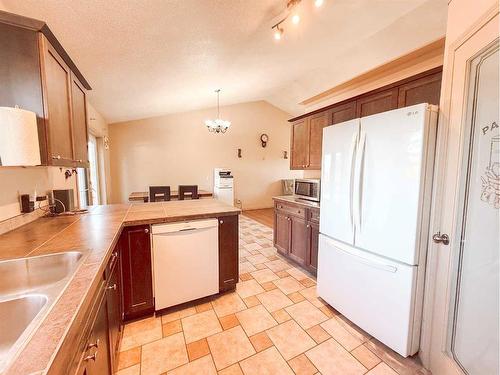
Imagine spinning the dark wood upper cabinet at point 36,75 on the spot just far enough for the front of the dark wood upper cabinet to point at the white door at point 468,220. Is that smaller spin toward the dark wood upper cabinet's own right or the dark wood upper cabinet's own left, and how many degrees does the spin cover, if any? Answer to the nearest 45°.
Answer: approximately 45° to the dark wood upper cabinet's own right

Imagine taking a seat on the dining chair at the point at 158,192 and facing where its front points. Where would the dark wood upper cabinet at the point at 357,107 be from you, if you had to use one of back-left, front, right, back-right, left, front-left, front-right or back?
back-right

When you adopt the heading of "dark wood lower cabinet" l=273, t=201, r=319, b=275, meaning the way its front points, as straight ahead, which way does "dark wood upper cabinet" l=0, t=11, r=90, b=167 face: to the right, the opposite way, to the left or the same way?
the opposite way

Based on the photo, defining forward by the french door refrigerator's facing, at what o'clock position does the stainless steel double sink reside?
The stainless steel double sink is roughly at 12 o'clock from the french door refrigerator.

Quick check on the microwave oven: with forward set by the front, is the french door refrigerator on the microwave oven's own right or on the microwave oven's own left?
on the microwave oven's own left

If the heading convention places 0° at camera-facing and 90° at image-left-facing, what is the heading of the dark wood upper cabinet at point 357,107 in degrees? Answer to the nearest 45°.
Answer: approximately 45°

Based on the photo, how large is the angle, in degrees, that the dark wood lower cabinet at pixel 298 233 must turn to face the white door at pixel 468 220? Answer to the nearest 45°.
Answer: approximately 90° to its left

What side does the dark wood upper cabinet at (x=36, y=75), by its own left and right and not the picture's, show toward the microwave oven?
front

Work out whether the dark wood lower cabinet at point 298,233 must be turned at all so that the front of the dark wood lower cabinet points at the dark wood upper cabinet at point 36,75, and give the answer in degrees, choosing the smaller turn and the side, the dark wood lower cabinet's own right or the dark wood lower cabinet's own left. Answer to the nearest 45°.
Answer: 0° — it already faces it

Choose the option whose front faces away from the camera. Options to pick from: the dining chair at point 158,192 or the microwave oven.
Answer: the dining chair

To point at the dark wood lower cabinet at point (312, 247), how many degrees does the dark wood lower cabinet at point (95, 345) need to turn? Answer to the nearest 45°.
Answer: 0° — it already faces it

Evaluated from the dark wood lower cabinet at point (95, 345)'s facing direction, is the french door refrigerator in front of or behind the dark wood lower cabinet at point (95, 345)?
in front

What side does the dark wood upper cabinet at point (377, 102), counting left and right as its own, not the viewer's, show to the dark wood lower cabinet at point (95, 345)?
front

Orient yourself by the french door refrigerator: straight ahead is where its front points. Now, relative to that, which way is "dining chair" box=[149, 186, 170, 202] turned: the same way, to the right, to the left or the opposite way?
to the right
